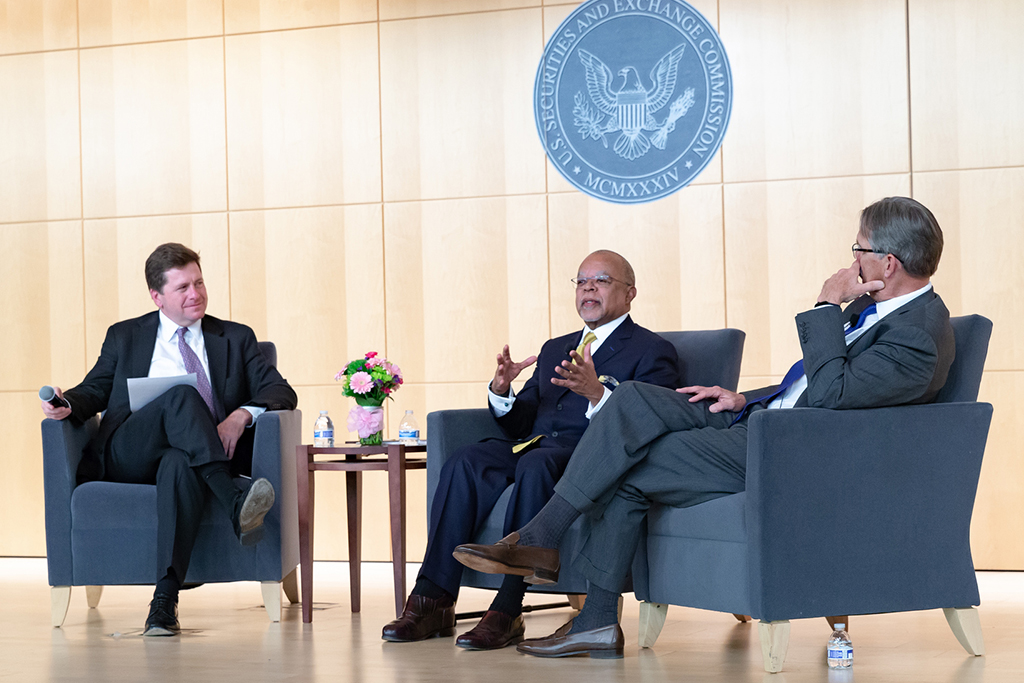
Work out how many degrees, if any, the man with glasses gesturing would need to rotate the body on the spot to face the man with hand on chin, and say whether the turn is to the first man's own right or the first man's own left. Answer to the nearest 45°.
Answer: approximately 90° to the first man's own left

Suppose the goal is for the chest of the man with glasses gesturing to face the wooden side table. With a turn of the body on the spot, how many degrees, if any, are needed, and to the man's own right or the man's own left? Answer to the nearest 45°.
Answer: approximately 90° to the man's own right

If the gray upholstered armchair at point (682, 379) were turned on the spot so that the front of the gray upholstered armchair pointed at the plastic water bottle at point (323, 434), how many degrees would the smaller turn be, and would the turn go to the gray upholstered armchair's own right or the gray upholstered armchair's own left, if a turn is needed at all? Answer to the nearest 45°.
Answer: approximately 45° to the gray upholstered armchair's own right

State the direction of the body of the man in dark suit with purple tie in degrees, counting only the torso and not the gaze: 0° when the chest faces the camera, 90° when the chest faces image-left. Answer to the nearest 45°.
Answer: approximately 0°

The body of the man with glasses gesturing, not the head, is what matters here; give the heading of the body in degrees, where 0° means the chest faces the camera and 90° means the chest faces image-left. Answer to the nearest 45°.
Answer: approximately 45°

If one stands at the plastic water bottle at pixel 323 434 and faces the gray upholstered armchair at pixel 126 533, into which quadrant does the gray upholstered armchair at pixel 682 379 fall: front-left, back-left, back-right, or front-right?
back-left

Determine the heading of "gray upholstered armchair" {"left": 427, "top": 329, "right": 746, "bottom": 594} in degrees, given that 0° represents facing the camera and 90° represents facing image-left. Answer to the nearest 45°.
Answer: approximately 45°

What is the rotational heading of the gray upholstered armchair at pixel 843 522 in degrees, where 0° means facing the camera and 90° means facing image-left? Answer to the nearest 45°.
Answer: approximately 45°
